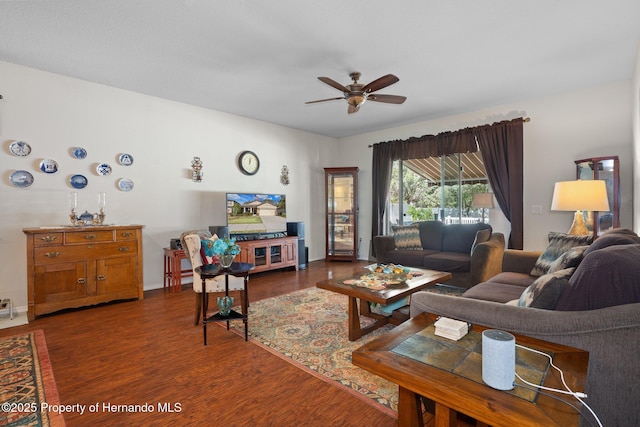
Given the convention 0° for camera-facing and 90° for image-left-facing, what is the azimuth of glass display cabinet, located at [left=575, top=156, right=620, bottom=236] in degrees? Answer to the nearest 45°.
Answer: approximately 45°

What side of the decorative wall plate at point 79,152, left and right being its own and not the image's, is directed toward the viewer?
front

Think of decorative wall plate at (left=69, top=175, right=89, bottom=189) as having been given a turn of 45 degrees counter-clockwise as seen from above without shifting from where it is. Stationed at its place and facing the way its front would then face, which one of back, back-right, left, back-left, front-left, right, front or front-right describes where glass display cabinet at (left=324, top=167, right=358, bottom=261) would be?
front-left

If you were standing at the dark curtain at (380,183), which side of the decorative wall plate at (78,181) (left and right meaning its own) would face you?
left

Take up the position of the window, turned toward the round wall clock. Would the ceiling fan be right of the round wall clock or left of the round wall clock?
left

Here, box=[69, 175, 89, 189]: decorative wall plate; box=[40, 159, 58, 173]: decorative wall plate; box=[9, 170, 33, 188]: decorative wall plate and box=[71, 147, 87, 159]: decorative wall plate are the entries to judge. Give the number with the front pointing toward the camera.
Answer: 4

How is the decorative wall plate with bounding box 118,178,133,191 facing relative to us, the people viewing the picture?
facing the viewer

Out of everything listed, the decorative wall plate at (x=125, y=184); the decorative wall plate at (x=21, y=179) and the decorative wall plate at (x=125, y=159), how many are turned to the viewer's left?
0

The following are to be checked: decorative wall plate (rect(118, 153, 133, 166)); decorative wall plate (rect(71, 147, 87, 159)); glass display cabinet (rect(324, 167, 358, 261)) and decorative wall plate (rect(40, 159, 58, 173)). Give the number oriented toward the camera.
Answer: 4

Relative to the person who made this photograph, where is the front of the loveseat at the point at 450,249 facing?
facing the viewer and to the left of the viewer

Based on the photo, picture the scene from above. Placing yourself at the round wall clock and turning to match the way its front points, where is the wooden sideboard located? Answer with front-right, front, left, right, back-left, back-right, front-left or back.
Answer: right

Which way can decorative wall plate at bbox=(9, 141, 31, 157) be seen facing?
toward the camera
